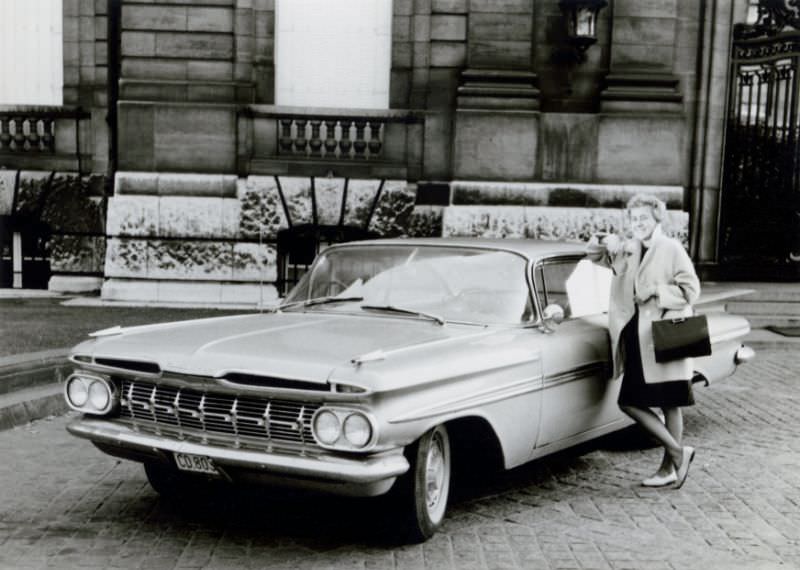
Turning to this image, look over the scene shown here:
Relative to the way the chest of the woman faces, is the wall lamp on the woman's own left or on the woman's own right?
on the woman's own right

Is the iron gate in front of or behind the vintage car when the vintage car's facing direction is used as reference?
behind

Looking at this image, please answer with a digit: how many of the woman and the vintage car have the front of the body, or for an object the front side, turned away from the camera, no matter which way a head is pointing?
0

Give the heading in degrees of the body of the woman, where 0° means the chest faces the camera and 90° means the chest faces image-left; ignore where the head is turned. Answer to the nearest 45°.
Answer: approximately 45°
